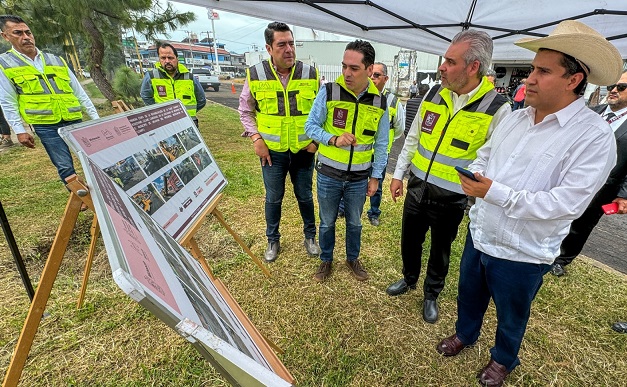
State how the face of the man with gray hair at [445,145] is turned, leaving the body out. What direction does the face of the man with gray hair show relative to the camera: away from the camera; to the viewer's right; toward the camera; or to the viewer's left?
to the viewer's left

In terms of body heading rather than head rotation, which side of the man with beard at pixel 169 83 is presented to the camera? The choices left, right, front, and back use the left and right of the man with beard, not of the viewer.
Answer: front

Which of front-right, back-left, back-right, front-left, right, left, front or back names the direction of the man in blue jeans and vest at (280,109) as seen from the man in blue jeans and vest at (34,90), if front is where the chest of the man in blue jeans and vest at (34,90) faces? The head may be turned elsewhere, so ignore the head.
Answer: front

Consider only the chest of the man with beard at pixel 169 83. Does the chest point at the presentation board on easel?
yes

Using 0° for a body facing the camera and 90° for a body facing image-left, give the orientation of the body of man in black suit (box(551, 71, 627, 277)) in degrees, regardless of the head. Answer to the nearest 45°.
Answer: approximately 45°

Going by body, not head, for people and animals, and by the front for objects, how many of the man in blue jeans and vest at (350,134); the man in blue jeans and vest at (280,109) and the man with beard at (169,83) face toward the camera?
3

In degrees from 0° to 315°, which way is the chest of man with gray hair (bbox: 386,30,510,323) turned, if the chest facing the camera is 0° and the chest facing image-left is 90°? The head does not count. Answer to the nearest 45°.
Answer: approximately 45°

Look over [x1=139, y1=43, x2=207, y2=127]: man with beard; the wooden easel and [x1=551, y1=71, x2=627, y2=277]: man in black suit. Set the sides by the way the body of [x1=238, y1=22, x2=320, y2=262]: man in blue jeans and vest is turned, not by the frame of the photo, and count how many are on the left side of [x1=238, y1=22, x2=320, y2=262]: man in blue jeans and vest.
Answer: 1

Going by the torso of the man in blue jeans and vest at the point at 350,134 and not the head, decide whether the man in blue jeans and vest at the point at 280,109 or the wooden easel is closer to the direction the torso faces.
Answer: the wooden easel

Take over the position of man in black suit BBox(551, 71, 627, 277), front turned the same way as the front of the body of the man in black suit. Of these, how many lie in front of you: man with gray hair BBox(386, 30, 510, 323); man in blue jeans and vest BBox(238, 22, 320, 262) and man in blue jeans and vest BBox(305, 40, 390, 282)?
3

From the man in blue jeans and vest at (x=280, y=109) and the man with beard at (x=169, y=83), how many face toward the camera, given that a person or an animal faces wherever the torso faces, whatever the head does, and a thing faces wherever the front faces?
2
